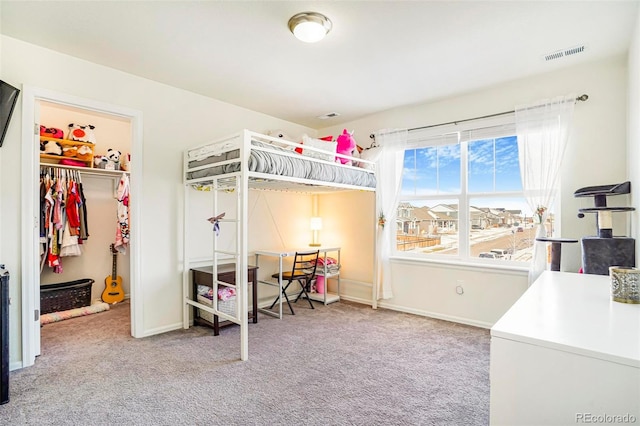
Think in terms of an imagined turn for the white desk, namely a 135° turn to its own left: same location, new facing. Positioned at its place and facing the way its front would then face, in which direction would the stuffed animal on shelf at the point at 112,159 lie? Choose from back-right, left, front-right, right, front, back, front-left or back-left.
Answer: left

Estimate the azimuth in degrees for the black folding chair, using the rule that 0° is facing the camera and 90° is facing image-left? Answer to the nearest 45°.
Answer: approximately 135°

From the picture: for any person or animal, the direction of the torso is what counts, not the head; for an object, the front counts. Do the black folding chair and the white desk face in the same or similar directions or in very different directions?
very different directions

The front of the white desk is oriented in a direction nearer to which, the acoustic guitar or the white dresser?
the white dresser
